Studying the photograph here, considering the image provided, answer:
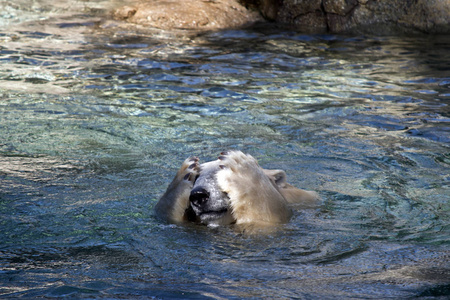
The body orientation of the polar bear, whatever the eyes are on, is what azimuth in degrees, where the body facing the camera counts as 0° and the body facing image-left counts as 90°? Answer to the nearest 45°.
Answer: approximately 45°

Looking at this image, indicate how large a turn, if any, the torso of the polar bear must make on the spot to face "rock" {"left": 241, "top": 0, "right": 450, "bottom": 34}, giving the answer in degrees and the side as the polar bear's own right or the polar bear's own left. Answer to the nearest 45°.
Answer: approximately 135° to the polar bear's own right

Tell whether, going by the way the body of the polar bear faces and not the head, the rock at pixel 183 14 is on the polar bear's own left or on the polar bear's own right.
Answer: on the polar bear's own right
